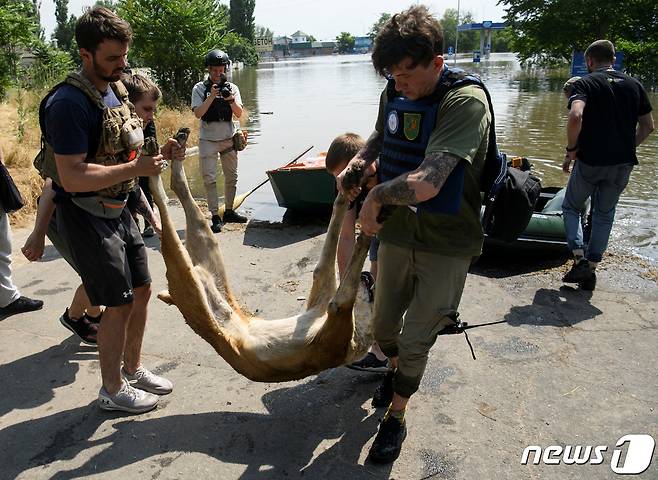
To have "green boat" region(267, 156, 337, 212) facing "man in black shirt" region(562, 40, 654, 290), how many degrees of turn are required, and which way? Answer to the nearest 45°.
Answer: approximately 90° to its left

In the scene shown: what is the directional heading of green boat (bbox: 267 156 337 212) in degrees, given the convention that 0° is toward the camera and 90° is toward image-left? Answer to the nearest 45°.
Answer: approximately 45°

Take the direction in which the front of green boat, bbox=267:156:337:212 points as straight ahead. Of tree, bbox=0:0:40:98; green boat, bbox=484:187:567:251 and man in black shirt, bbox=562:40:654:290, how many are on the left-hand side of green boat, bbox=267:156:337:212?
2

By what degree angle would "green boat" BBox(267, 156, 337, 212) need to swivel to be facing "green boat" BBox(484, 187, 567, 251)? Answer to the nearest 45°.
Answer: approximately 90° to its left

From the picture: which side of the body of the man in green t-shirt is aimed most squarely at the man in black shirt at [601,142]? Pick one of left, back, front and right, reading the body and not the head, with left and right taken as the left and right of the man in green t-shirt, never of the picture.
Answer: back

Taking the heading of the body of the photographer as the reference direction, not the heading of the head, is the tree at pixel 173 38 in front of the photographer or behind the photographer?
behind

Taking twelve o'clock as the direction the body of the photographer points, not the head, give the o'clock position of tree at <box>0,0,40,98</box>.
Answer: The tree is roughly at 5 o'clock from the photographer.

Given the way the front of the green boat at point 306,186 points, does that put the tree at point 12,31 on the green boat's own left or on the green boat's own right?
on the green boat's own right

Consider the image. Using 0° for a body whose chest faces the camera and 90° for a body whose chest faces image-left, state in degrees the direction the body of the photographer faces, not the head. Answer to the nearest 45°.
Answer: approximately 0°

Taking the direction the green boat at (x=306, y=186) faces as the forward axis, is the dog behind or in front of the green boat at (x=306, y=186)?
in front
